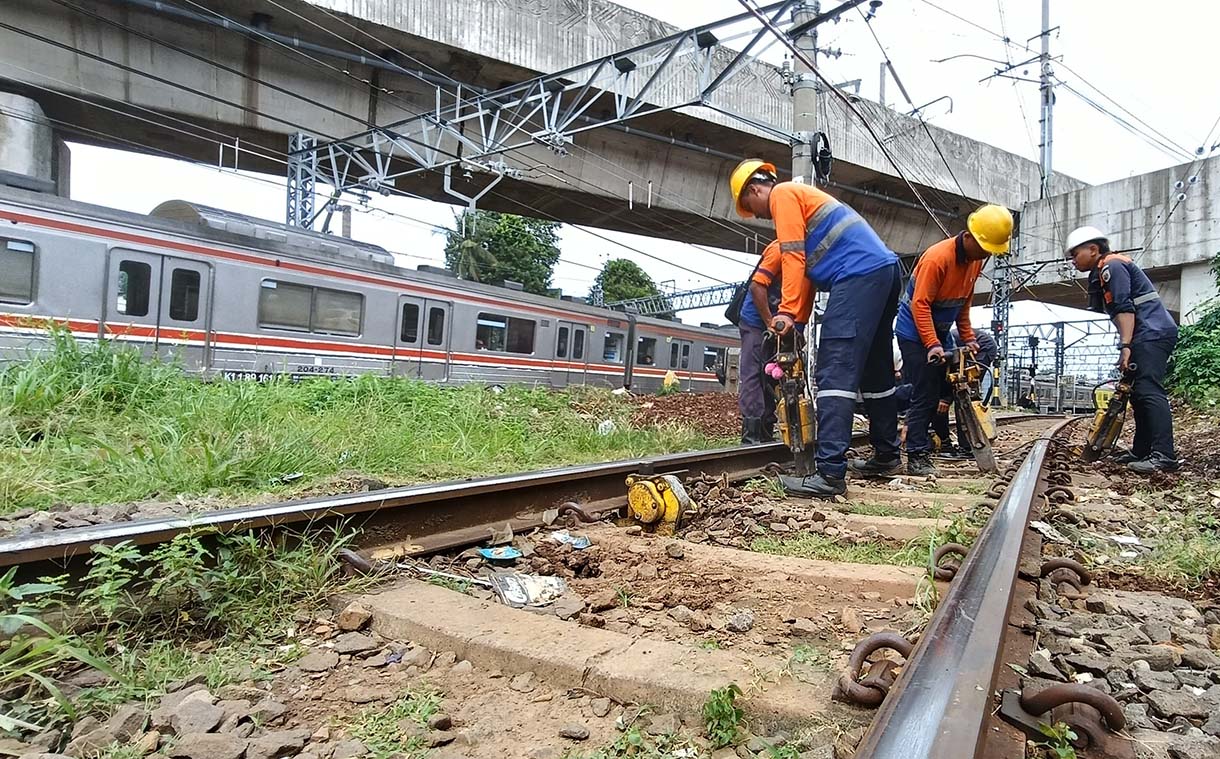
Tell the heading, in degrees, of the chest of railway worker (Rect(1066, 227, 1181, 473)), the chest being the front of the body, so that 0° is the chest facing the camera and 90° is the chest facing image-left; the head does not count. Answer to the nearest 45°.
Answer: approximately 90°

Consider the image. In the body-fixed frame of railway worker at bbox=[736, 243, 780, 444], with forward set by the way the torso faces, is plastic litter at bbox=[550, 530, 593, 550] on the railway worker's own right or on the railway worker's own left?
on the railway worker's own right

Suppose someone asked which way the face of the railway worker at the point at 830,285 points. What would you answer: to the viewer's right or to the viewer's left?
to the viewer's left

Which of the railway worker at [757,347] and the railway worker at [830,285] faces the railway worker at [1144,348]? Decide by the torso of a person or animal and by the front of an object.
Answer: the railway worker at [757,347]

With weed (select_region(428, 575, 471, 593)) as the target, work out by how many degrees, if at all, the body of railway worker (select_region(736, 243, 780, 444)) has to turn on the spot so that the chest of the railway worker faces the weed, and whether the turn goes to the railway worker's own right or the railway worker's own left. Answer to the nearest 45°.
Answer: approximately 90° to the railway worker's own right

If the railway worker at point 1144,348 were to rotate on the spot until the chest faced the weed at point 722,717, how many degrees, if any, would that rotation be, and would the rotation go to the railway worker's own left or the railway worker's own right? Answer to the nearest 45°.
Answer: approximately 90° to the railway worker's own left

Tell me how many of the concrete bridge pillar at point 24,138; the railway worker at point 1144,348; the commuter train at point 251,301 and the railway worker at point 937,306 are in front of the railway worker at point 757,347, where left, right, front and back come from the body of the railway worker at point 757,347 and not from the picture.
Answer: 2

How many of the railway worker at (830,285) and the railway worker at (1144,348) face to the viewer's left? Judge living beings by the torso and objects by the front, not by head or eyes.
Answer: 2

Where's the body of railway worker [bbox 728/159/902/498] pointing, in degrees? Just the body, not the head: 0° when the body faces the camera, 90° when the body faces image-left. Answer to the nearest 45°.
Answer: approximately 90°
